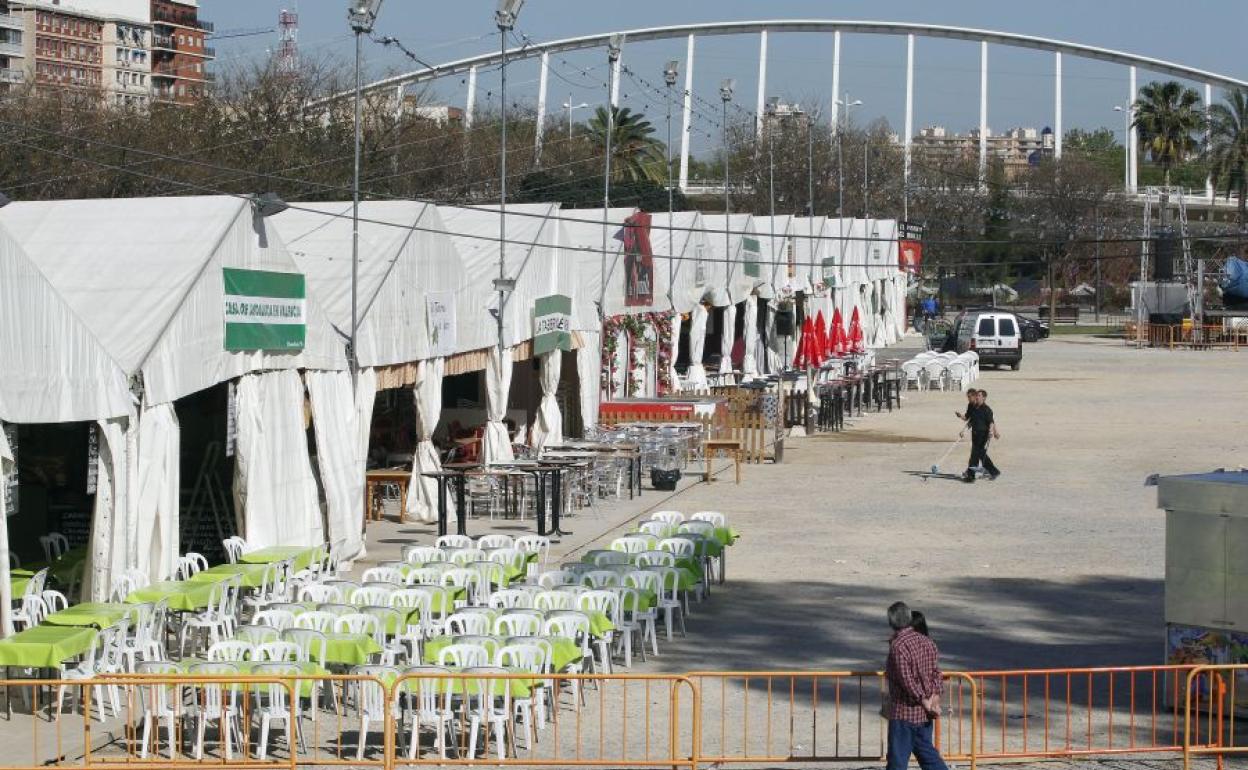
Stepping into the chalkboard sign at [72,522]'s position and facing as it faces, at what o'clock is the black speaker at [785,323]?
The black speaker is roughly at 9 o'clock from the chalkboard sign.

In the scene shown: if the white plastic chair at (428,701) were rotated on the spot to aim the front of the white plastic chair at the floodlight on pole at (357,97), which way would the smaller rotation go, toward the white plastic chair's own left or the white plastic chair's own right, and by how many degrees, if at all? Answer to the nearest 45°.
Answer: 0° — it already faces it

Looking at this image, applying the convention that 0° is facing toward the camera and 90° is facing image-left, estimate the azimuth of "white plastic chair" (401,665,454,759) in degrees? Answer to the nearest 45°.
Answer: approximately 180°

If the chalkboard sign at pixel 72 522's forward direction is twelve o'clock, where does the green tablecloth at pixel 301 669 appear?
The green tablecloth is roughly at 1 o'clock from the chalkboard sign.

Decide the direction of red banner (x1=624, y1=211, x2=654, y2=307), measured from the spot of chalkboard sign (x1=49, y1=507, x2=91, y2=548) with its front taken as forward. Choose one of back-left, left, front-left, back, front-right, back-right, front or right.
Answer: left

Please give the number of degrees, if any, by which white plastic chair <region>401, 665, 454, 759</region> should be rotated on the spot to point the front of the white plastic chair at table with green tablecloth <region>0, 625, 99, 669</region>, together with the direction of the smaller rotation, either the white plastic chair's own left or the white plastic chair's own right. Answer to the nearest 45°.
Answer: approximately 45° to the white plastic chair's own left

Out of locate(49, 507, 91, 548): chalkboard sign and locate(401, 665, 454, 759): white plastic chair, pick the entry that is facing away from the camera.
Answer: the white plastic chair

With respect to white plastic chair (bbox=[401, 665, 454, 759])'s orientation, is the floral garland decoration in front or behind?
in front

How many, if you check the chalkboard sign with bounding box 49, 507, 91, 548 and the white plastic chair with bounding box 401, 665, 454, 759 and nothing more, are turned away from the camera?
1

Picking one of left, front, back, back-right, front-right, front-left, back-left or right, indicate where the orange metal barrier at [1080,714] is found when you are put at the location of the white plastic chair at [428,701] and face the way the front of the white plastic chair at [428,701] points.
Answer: right

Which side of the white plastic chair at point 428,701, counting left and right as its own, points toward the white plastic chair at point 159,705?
left

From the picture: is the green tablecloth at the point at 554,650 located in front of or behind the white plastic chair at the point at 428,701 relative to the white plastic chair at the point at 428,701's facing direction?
in front

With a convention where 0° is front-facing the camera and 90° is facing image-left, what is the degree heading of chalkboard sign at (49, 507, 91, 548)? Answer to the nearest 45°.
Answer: approximately 315°

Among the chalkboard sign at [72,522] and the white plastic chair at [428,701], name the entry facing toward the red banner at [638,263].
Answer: the white plastic chair

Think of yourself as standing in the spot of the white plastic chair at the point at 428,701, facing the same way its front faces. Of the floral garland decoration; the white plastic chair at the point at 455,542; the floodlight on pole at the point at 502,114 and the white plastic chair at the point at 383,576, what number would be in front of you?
4

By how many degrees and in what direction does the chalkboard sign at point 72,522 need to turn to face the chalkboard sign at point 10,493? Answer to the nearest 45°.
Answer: approximately 45° to its right
